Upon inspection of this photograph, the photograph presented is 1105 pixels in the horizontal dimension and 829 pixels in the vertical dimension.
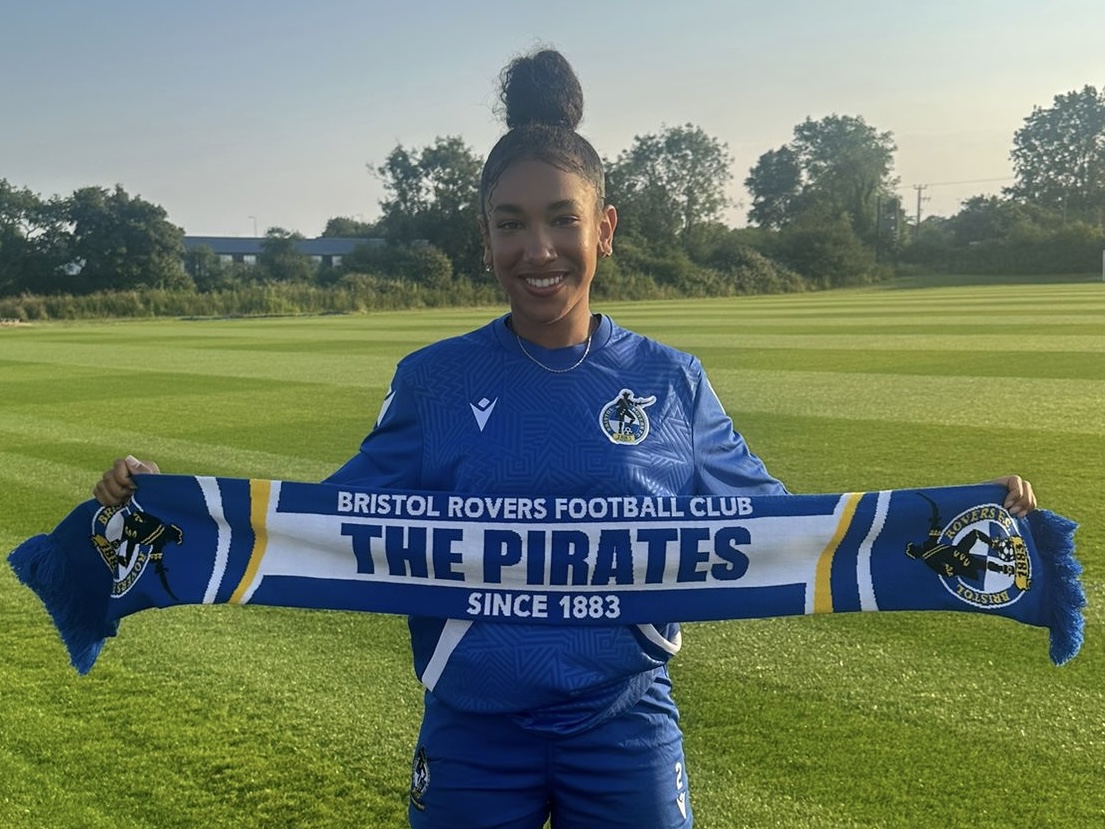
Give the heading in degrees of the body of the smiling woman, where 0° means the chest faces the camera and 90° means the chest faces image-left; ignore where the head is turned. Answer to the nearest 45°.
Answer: approximately 0°
